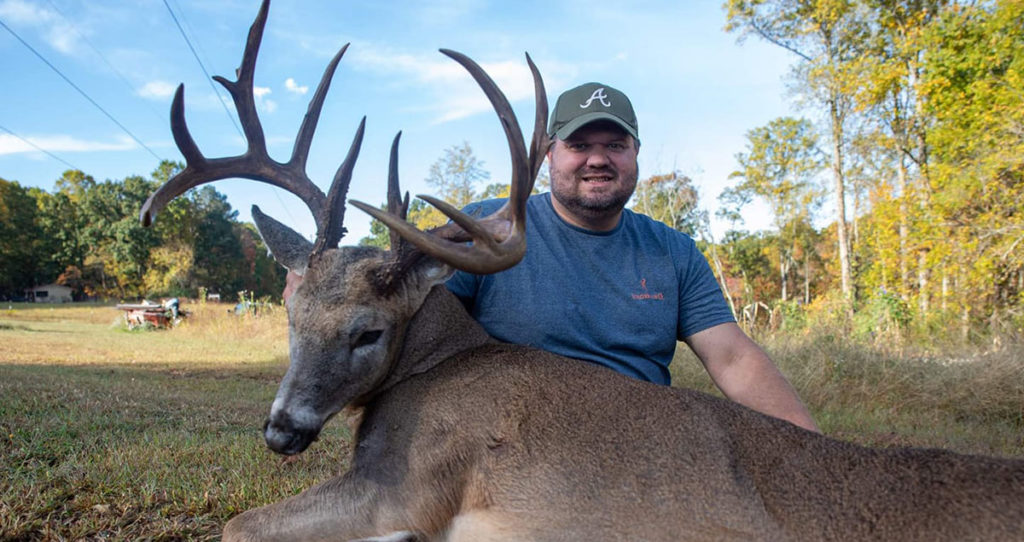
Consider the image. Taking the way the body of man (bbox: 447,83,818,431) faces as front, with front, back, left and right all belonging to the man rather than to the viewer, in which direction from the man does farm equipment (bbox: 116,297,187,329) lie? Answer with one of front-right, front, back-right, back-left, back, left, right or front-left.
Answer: back-right

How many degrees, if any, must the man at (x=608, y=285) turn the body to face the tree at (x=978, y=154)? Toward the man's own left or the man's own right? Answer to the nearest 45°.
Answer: approximately 135° to the man's own left

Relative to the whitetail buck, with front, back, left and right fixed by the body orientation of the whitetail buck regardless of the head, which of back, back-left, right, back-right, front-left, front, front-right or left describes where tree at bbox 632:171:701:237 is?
right

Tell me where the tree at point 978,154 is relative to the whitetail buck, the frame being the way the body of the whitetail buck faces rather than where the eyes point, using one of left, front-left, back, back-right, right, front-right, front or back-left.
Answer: back-right

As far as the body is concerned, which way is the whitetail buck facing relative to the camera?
to the viewer's left

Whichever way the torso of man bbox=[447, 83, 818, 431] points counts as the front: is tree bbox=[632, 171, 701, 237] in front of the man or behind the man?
behind

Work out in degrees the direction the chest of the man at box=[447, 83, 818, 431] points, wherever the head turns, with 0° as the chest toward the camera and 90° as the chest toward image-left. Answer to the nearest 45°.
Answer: approximately 0°

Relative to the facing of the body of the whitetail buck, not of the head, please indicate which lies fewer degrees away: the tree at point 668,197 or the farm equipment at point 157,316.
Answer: the farm equipment
